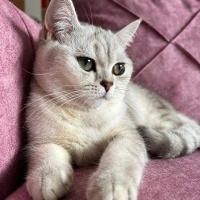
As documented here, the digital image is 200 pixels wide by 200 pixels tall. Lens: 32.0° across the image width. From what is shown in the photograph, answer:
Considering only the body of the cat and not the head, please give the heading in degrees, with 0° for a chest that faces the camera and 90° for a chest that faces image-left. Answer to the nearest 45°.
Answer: approximately 45°

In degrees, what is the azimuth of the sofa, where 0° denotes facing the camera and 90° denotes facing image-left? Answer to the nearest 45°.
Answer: approximately 0°
